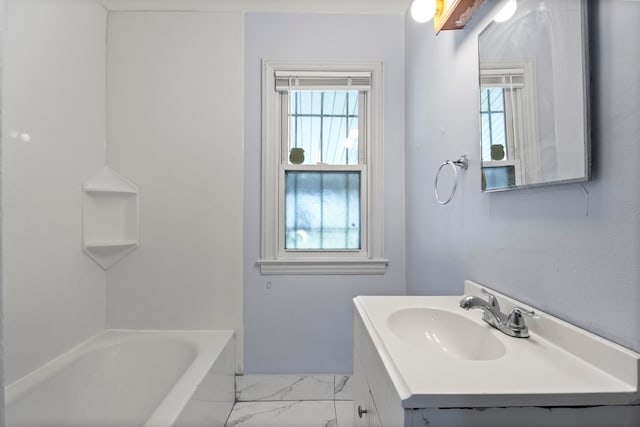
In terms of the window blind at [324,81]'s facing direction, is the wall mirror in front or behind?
in front

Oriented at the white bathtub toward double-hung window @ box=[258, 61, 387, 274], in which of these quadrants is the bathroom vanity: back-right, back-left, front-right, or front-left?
front-right

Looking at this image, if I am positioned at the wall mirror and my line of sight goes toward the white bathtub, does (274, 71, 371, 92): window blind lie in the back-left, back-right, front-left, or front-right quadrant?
front-right

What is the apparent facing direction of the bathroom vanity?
to the viewer's left

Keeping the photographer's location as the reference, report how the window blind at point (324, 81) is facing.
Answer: facing the viewer

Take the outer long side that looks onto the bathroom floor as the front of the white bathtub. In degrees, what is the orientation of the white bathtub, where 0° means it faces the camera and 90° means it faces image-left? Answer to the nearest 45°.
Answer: approximately 270°

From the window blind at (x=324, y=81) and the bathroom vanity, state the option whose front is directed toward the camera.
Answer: the window blind

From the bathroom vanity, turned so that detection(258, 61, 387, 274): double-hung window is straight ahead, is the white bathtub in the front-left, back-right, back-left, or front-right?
front-left

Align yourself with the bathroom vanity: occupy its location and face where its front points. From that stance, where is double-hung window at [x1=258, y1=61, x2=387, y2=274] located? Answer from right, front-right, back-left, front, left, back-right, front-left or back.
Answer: front-right

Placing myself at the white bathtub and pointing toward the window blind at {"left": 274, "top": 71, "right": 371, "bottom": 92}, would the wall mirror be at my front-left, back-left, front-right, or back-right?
front-right

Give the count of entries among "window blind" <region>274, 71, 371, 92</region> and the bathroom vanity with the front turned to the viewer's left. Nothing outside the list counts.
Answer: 1

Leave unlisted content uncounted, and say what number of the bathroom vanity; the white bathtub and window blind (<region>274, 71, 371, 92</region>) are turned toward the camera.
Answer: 1
